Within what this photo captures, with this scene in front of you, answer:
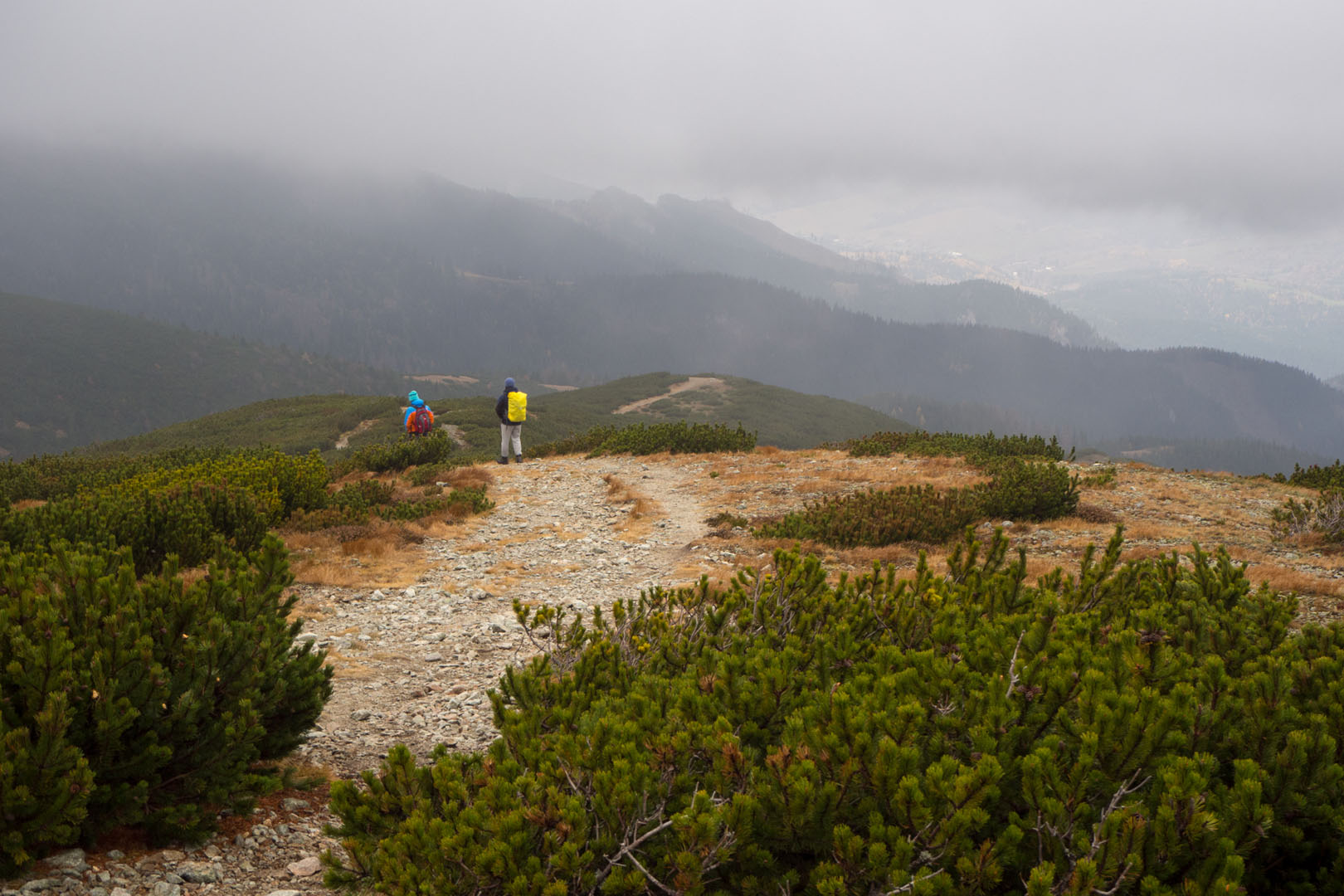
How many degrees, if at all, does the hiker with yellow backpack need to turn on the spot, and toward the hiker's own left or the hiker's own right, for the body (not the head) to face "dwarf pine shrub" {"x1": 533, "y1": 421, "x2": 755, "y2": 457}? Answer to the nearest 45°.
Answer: approximately 135° to the hiker's own right

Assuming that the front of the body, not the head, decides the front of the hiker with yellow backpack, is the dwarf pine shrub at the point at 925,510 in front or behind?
behind

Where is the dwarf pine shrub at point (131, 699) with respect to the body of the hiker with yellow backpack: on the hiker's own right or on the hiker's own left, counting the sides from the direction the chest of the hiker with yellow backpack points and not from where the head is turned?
on the hiker's own left

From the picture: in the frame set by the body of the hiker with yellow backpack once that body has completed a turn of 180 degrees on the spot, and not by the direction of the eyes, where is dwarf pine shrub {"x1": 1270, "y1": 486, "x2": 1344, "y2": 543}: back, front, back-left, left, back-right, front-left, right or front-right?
front

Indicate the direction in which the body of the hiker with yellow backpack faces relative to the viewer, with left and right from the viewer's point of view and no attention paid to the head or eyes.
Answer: facing away from the viewer and to the left of the viewer

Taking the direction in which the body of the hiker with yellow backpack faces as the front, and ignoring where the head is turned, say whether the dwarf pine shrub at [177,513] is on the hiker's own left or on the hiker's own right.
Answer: on the hiker's own left

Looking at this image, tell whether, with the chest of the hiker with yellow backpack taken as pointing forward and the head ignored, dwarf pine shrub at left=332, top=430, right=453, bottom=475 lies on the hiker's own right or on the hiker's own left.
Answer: on the hiker's own left

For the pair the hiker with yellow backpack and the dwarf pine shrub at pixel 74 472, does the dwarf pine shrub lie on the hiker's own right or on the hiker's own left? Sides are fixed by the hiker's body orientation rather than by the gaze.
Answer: on the hiker's own left
